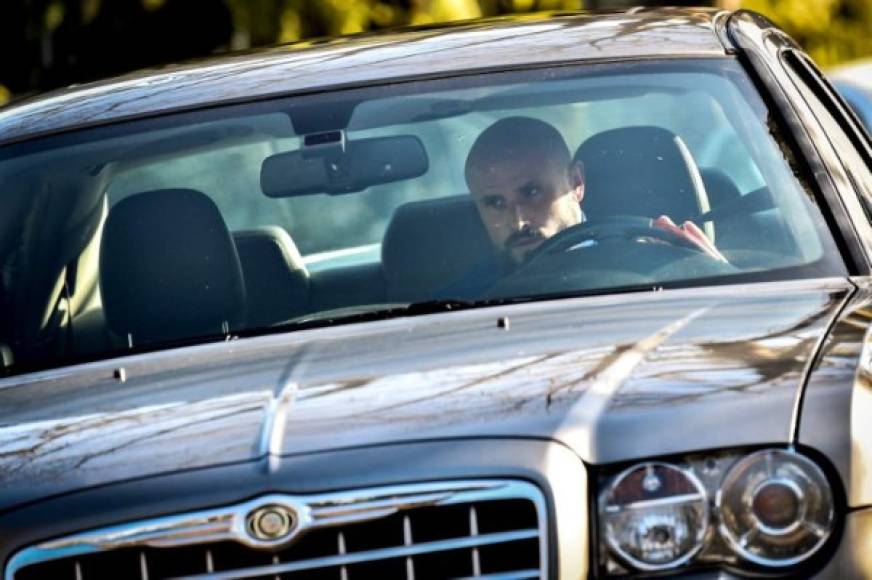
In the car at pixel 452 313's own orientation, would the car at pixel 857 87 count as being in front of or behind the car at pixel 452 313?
behind

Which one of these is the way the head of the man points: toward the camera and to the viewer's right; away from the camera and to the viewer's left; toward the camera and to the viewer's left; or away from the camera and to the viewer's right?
toward the camera and to the viewer's left

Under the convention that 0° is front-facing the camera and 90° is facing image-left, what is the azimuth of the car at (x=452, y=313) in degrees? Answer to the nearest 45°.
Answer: approximately 0°

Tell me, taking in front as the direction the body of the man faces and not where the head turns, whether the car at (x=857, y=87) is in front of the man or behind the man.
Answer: behind
